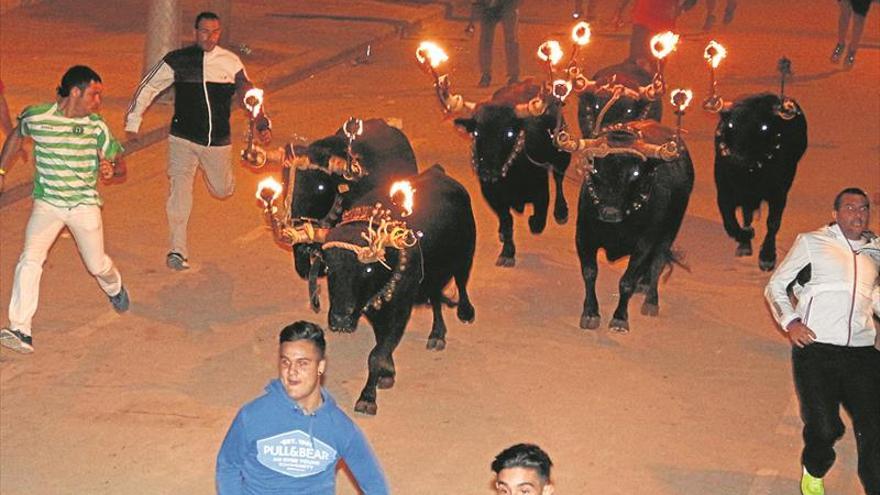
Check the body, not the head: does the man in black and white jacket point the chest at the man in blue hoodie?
yes

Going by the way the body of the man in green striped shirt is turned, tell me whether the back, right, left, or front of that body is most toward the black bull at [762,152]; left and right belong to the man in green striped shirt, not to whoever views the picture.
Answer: left

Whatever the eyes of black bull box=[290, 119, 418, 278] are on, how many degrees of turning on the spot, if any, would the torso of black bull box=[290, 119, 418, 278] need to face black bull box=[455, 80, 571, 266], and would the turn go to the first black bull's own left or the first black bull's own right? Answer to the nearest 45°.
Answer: approximately 180°

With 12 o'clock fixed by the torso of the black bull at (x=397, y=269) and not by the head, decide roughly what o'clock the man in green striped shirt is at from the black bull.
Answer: The man in green striped shirt is roughly at 2 o'clock from the black bull.

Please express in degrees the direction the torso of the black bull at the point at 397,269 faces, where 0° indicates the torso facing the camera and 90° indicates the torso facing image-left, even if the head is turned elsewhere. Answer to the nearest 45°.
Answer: approximately 45°

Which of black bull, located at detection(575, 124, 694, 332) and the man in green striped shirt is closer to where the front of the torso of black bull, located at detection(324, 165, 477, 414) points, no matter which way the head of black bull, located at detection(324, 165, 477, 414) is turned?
the man in green striped shirt

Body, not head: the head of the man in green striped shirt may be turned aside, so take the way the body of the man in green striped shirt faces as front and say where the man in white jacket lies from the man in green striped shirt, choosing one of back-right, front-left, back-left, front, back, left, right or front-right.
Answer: front-left

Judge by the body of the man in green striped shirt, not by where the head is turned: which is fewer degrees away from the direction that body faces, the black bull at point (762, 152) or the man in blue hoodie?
the man in blue hoodie
